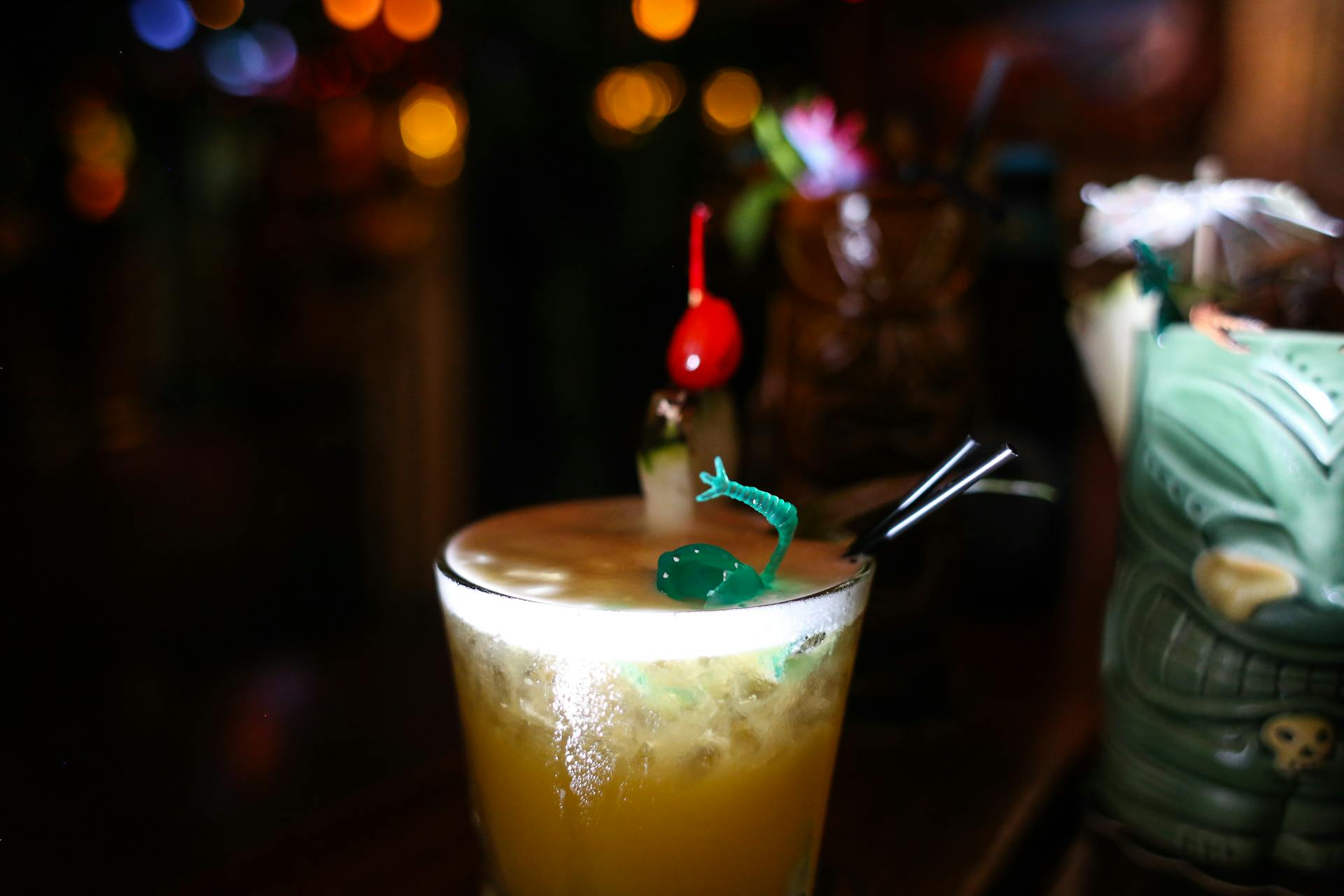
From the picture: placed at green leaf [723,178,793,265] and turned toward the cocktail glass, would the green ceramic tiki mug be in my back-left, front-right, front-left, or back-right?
front-left

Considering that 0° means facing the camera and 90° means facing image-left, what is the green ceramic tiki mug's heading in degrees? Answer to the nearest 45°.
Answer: approximately 0°

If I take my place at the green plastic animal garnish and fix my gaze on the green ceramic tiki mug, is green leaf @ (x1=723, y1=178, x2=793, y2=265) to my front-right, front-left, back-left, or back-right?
front-left
